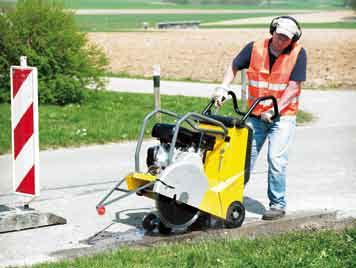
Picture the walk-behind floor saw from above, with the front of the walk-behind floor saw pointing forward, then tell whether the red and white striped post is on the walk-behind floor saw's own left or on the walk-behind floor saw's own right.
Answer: on the walk-behind floor saw's own right

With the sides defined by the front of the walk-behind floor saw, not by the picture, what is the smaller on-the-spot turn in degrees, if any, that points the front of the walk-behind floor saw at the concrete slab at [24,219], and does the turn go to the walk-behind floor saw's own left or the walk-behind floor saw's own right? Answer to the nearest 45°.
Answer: approximately 45° to the walk-behind floor saw's own right

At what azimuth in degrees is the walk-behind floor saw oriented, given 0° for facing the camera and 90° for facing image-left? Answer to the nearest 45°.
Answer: approximately 45°
